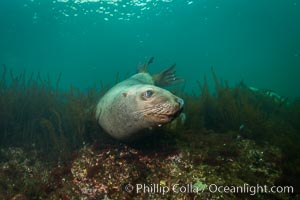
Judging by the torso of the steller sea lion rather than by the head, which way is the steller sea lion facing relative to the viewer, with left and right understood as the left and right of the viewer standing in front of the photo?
facing the viewer and to the right of the viewer

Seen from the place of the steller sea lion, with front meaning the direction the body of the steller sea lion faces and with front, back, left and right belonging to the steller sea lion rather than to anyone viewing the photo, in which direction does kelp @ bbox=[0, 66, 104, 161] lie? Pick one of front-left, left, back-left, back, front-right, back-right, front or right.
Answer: back
